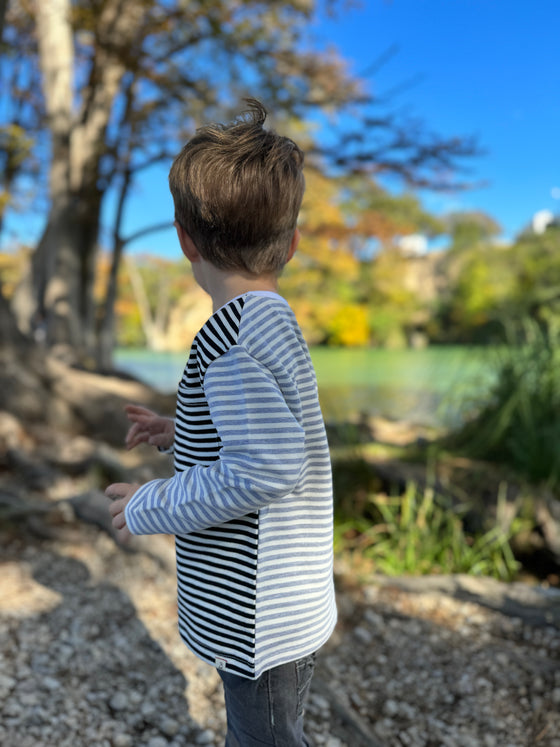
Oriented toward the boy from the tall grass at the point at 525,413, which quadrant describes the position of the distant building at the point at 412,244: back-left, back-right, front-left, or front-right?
back-right

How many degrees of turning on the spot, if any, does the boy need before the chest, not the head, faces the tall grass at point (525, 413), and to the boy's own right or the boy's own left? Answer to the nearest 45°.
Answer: approximately 135° to the boy's own right

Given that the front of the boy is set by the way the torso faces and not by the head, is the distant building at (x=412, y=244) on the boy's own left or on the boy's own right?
on the boy's own right

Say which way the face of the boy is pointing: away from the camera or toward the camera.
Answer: away from the camera

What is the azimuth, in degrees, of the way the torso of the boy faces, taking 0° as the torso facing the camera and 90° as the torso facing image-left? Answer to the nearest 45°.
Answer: approximately 90°
